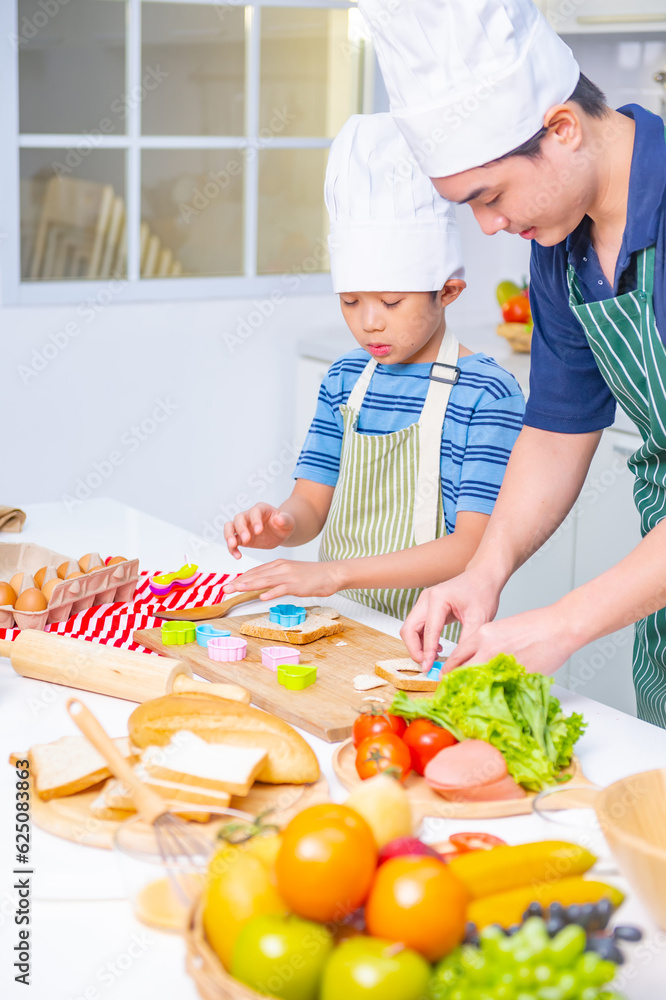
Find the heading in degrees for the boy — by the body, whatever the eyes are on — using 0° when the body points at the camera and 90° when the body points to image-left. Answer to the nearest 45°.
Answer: approximately 45°

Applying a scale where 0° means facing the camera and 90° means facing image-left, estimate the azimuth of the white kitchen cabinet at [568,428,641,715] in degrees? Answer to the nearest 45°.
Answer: approximately 45°

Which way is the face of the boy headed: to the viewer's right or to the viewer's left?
to the viewer's left
